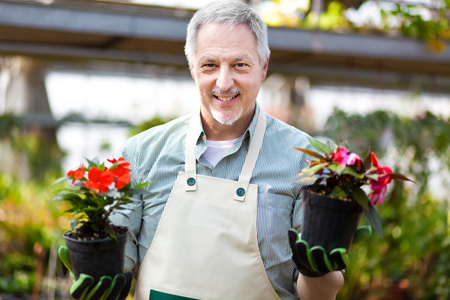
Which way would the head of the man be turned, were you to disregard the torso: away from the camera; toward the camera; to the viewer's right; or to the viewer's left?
toward the camera

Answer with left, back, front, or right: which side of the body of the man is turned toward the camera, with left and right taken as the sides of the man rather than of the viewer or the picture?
front
